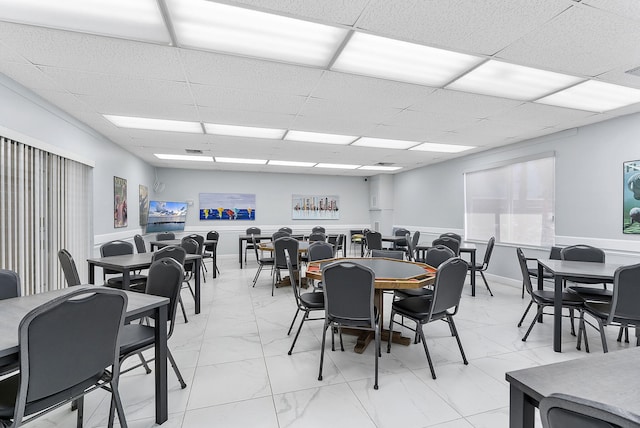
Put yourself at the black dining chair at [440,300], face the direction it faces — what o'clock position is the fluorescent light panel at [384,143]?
The fluorescent light panel is roughly at 1 o'clock from the black dining chair.

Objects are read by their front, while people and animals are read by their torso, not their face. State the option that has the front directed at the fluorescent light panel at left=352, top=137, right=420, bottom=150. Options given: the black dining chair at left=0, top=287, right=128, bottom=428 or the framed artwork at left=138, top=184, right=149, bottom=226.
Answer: the framed artwork

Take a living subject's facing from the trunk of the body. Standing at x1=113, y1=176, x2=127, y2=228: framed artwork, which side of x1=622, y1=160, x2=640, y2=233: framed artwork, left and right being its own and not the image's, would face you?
front

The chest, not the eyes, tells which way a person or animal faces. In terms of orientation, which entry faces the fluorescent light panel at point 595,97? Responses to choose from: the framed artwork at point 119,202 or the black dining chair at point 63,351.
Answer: the framed artwork

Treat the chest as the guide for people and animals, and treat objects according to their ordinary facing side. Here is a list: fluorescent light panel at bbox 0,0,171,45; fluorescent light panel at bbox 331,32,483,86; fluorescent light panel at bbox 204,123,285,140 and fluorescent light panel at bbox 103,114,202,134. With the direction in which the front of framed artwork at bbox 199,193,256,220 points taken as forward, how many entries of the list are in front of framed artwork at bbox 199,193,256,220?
4

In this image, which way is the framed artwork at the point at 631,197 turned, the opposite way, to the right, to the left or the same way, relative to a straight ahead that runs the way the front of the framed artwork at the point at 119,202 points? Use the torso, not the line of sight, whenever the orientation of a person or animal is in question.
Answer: the opposite way

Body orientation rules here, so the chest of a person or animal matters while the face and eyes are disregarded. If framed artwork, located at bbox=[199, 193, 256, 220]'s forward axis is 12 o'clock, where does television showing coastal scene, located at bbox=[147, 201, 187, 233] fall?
The television showing coastal scene is roughly at 2 o'clock from the framed artwork.

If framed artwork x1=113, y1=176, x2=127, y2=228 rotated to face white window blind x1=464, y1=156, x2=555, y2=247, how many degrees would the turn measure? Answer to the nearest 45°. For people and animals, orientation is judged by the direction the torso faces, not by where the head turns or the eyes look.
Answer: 0° — it already faces it

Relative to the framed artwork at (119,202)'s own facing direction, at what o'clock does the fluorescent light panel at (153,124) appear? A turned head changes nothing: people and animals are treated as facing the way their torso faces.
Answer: The fluorescent light panel is roughly at 1 o'clock from the framed artwork.

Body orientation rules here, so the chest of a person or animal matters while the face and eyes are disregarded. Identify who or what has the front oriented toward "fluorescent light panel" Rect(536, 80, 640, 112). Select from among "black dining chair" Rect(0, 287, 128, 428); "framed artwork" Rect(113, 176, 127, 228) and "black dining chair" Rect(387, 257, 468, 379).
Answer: the framed artwork

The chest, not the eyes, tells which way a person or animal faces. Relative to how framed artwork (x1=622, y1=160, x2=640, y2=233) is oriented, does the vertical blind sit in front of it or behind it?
in front

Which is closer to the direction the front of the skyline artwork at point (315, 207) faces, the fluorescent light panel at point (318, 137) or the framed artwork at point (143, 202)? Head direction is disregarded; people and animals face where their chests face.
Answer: the fluorescent light panel

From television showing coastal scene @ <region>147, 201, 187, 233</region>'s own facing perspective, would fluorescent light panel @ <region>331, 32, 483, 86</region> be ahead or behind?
ahead

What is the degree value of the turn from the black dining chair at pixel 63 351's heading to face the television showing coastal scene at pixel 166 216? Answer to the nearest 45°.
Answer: approximately 45° to its right

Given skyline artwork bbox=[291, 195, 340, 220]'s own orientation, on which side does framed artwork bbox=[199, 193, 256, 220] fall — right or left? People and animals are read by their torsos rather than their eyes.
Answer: on its right
